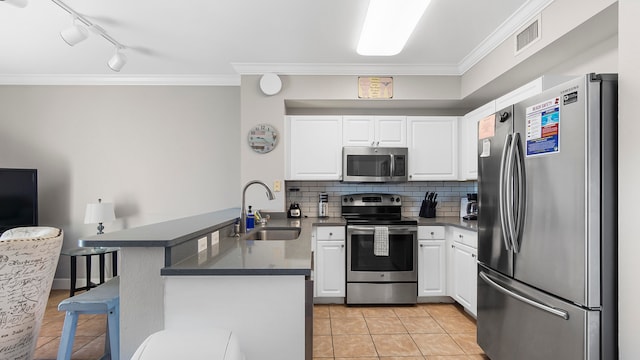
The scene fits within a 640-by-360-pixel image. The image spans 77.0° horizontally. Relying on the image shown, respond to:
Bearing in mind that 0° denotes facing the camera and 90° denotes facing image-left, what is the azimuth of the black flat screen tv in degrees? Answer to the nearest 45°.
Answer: approximately 0°

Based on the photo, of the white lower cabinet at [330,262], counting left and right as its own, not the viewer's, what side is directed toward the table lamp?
right

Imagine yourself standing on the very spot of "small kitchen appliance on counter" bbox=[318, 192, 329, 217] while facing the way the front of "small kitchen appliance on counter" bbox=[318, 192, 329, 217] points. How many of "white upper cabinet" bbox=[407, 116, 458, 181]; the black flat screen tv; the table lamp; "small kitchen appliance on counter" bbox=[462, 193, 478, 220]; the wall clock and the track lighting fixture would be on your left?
2

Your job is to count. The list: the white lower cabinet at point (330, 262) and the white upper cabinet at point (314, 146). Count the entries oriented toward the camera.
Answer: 2

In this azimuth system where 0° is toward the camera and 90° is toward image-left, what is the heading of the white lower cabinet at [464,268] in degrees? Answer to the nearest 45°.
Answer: approximately 45°

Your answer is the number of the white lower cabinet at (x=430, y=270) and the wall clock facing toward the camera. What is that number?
2

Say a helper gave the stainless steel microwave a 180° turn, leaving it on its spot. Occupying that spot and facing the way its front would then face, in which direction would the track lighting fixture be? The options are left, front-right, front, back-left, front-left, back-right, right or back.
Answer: back-left

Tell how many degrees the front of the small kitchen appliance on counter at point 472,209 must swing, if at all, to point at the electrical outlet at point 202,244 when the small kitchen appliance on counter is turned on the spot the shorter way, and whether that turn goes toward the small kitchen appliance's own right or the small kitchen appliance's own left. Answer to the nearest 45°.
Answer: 0° — it already faces it

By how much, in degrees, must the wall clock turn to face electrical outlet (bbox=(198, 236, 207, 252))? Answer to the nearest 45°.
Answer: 0° — it already faces it

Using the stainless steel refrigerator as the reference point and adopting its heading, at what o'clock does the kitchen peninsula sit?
The kitchen peninsula is roughly at 12 o'clock from the stainless steel refrigerator.
